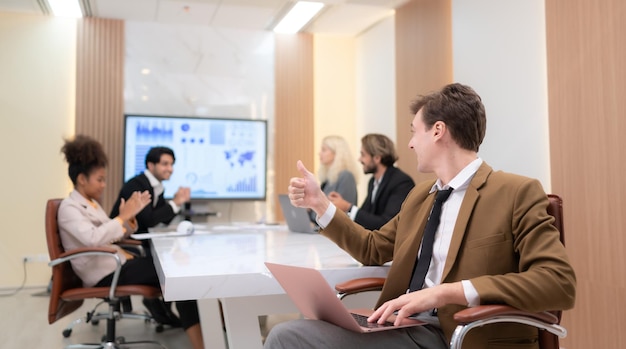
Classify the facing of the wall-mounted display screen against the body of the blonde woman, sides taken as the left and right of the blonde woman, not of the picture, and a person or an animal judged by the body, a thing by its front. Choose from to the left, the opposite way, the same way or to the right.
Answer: to the left

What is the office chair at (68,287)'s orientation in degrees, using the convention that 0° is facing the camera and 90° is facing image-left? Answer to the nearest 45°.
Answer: approximately 270°

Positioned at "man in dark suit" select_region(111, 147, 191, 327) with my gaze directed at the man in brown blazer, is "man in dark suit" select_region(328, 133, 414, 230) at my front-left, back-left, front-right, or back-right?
front-left

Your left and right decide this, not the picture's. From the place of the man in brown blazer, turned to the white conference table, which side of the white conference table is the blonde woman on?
right

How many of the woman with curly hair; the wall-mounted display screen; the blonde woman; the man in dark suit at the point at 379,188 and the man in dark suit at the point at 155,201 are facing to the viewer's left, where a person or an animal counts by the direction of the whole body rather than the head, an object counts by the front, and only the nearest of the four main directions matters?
2

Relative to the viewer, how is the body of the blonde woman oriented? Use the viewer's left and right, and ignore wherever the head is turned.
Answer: facing to the left of the viewer

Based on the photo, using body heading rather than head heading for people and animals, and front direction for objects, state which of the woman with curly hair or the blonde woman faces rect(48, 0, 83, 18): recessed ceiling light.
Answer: the blonde woman

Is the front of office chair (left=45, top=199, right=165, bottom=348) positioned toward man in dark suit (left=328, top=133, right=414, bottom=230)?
yes

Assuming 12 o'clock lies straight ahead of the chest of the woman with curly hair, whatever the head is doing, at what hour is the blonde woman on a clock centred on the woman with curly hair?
The blonde woman is roughly at 11 o'clock from the woman with curly hair.

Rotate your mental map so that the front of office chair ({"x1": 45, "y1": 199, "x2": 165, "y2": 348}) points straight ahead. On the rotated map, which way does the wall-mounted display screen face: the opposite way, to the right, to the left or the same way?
to the right

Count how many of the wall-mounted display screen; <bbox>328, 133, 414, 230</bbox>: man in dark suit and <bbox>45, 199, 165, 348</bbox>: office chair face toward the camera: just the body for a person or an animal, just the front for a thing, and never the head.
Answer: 1

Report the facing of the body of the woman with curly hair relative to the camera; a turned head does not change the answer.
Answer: to the viewer's right

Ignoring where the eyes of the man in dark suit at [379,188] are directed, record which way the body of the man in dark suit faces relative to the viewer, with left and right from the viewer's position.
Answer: facing to the left of the viewer

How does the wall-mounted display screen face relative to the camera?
toward the camera

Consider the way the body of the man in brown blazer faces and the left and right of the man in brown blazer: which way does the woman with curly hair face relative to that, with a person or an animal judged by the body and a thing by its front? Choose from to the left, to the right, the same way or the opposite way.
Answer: the opposite way

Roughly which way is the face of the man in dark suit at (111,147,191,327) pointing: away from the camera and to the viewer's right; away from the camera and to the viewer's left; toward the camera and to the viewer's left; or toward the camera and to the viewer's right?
toward the camera and to the viewer's right

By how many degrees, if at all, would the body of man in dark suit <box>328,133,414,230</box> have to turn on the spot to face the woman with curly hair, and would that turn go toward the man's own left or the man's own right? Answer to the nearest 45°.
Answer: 0° — they already face them

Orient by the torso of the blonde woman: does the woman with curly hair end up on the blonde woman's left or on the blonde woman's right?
on the blonde woman's left
